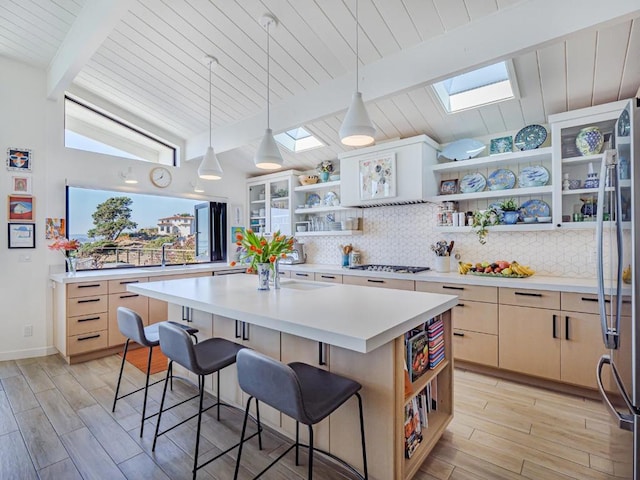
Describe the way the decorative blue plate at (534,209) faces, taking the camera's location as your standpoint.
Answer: facing the viewer

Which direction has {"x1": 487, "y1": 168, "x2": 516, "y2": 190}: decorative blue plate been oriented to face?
toward the camera

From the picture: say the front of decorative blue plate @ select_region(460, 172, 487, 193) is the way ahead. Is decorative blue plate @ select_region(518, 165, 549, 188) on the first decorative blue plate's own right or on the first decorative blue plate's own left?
on the first decorative blue plate's own left

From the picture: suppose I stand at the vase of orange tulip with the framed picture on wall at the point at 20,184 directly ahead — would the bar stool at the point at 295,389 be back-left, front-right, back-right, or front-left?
back-left

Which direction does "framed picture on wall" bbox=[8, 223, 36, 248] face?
toward the camera

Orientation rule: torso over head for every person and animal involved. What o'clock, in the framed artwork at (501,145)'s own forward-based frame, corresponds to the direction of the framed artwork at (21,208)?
the framed artwork at (21,208) is roughly at 2 o'clock from the framed artwork at (501,145).

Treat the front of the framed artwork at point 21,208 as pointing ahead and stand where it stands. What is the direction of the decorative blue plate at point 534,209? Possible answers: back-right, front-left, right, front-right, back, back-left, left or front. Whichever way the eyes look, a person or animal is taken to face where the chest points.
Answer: front-left

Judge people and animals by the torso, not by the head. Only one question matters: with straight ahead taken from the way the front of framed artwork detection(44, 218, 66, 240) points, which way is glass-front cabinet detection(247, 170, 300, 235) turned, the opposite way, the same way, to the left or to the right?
to the right

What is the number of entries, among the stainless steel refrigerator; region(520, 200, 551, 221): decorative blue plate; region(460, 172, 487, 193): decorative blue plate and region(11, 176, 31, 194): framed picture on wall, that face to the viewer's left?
1

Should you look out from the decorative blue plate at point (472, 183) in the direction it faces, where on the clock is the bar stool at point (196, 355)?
The bar stool is roughly at 1 o'clock from the decorative blue plate.

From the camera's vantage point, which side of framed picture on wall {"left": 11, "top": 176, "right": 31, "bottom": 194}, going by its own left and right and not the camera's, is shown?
front

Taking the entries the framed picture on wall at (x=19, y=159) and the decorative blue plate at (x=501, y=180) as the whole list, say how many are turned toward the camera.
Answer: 2

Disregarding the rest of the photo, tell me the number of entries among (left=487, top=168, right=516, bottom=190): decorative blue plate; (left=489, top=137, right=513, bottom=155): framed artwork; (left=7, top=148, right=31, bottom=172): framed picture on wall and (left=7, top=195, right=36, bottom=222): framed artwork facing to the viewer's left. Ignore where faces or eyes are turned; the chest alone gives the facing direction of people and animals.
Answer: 0

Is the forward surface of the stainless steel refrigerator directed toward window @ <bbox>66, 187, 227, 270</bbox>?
yes
